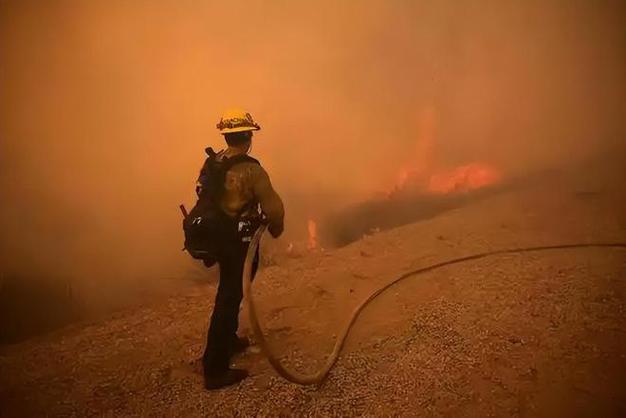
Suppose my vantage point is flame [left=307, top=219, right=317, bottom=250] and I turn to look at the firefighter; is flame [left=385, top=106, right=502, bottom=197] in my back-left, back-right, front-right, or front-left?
back-left

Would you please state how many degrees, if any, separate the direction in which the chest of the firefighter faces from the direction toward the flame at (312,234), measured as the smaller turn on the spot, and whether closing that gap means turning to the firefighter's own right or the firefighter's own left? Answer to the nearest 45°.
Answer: approximately 45° to the firefighter's own left

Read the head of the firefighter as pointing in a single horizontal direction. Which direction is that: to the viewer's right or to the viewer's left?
to the viewer's right

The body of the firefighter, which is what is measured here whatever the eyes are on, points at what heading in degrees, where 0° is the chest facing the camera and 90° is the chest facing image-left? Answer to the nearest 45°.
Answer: approximately 225°

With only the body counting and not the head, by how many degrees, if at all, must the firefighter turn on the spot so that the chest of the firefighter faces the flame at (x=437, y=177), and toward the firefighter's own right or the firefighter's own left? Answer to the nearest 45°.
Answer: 0° — they already face it
